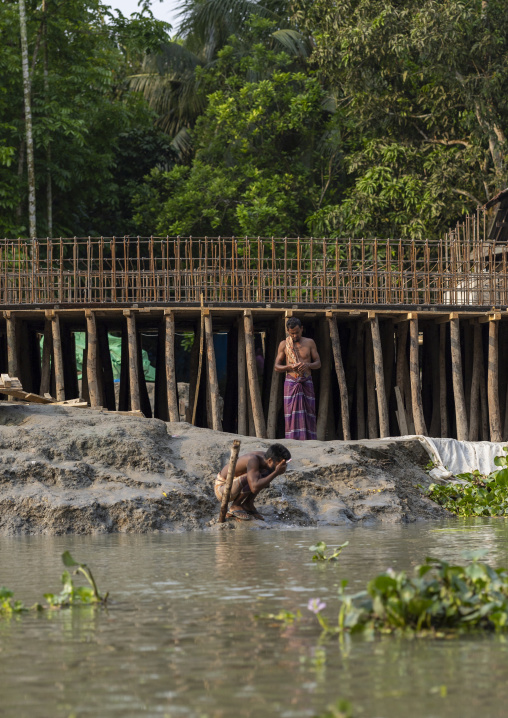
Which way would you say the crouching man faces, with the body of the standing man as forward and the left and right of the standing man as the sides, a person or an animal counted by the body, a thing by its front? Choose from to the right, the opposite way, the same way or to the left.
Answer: to the left

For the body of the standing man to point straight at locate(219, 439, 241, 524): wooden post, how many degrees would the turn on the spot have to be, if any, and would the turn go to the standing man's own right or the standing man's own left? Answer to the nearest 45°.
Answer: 0° — they already face it

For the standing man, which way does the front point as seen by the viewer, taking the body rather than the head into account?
toward the camera

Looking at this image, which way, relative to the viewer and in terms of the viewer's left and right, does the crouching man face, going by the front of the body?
facing to the right of the viewer

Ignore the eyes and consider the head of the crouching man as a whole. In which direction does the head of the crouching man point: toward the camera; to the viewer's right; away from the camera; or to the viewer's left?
to the viewer's right

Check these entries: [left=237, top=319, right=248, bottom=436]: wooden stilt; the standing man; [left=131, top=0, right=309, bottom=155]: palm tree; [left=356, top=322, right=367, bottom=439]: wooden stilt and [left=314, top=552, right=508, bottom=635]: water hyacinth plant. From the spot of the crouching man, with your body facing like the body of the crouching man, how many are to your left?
4

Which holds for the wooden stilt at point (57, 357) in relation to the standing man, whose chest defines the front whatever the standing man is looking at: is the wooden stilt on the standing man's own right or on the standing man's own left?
on the standing man's own right

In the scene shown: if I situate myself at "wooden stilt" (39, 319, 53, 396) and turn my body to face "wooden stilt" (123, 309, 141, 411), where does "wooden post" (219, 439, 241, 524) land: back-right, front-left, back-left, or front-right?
front-right

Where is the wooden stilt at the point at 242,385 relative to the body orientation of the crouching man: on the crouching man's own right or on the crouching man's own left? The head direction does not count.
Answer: on the crouching man's own left

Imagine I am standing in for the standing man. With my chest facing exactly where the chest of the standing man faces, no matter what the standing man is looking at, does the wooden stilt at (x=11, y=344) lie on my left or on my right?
on my right

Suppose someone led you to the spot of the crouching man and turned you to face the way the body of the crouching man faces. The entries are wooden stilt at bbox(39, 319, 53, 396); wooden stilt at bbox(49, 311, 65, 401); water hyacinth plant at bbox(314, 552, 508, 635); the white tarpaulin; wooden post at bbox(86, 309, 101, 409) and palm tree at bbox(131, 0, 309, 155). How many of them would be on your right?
1

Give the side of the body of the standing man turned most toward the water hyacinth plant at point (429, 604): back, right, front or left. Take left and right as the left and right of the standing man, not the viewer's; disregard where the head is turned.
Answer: front

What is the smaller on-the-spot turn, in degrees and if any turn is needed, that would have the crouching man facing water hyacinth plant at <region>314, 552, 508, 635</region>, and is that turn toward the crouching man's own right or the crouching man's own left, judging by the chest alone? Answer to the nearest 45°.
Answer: approximately 90° to the crouching man's own right
